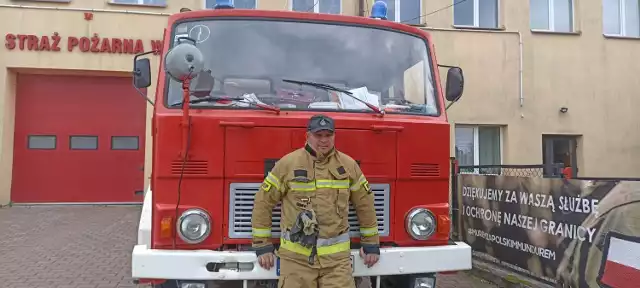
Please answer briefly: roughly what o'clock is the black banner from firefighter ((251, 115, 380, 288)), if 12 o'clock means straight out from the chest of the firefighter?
The black banner is roughly at 8 o'clock from the firefighter.

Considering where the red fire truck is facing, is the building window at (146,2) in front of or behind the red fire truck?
behind

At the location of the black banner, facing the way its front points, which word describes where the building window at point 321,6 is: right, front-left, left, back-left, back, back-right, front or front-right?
right

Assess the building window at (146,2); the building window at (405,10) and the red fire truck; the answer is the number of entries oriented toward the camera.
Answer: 3

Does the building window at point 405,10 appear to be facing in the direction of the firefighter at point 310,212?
yes

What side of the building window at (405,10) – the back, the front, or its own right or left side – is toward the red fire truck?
front

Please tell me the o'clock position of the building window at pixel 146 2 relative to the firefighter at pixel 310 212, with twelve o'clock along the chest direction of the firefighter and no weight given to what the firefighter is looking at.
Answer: The building window is roughly at 5 o'clock from the firefighter.

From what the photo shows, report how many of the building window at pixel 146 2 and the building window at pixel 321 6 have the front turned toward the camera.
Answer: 2

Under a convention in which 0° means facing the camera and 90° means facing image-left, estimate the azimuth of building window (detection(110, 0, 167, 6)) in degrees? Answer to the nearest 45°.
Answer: approximately 0°

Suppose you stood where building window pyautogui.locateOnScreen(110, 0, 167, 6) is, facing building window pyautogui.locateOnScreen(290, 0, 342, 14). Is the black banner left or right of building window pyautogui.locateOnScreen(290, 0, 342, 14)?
right
